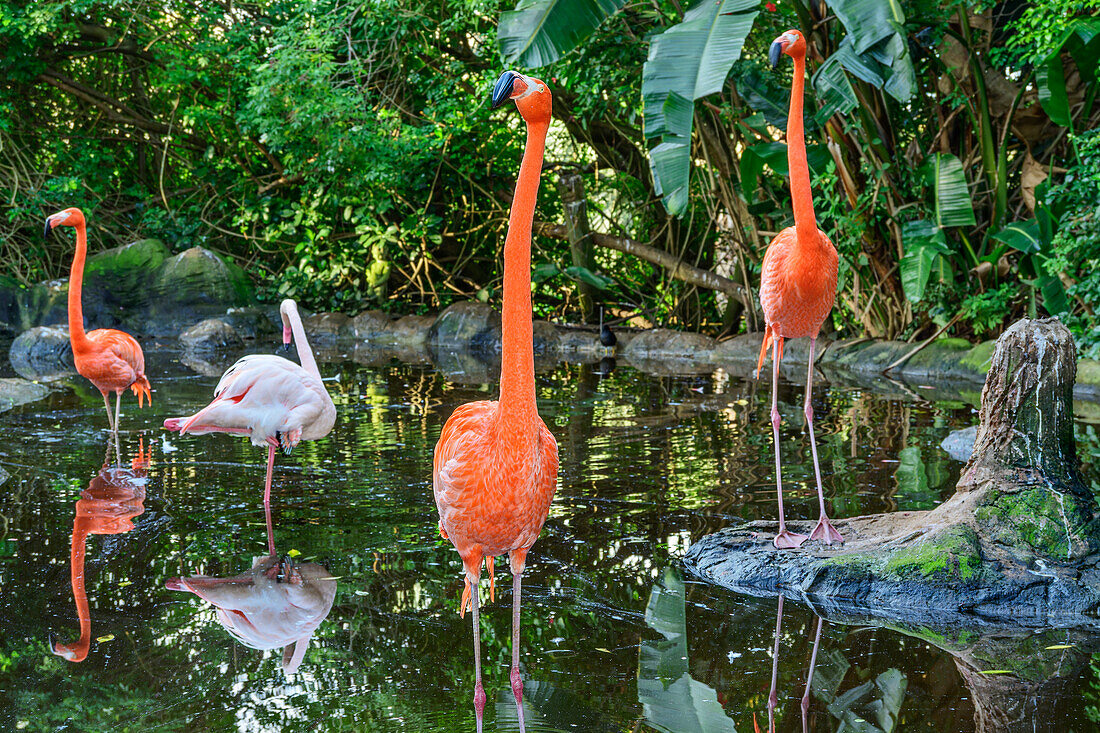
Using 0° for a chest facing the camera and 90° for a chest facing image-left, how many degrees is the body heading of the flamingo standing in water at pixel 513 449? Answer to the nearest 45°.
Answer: approximately 0°

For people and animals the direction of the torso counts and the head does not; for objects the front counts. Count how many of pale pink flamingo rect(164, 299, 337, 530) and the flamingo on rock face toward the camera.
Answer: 1

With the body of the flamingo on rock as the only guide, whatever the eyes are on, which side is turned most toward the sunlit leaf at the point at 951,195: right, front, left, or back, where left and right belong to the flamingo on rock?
back

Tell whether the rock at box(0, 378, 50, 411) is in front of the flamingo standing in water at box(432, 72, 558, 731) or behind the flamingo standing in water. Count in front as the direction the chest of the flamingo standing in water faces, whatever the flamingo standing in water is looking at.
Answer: behind

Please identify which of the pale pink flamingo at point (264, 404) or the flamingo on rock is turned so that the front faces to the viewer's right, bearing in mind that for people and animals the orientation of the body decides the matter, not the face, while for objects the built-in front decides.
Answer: the pale pink flamingo

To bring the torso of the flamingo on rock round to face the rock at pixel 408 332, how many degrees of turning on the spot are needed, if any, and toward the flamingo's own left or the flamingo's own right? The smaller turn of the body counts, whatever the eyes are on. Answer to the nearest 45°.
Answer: approximately 135° to the flamingo's own right

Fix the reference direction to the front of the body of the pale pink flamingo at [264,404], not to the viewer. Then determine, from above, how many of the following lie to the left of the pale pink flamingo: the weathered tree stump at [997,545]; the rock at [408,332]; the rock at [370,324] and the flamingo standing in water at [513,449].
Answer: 2

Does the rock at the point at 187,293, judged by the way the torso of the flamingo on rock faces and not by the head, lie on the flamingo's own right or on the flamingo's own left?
on the flamingo's own right

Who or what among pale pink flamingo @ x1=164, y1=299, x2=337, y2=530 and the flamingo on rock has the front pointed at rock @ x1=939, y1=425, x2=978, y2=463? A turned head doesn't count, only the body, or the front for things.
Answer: the pale pink flamingo

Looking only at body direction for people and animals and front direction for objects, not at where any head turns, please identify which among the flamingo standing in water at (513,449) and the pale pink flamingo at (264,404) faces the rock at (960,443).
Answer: the pale pink flamingo

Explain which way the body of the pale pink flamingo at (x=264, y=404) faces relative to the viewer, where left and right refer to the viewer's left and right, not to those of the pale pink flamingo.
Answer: facing to the right of the viewer

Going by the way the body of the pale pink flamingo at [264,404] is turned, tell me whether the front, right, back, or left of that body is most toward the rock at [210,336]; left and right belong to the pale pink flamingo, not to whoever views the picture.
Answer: left

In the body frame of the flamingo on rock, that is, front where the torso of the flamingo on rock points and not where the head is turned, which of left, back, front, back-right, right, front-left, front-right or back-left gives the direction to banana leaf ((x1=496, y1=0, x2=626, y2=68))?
back-right

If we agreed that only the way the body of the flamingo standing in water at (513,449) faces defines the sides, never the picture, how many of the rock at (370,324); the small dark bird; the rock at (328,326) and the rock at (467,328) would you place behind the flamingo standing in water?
4
